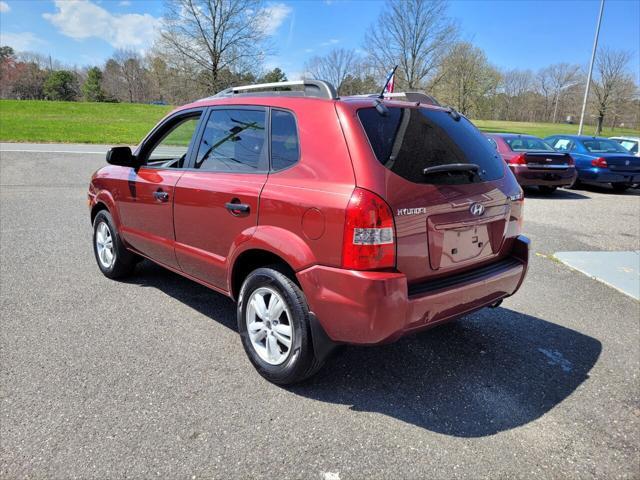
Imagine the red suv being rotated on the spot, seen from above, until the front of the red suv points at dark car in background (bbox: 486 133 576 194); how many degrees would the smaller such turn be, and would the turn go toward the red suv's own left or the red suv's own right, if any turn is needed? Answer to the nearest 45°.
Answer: approximately 90° to the red suv's own right

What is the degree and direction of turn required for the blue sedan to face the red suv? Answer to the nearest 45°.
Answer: approximately 135° to its left

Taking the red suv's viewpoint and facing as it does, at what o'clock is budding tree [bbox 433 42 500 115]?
The budding tree is roughly at 2 o'clock from the red suv.

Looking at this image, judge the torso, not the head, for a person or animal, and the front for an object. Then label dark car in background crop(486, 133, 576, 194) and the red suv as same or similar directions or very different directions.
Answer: same or similar directions

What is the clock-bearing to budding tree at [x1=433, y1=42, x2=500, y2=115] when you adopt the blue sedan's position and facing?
The budding tree is roughly at 1 o'clock from the blue sedan.

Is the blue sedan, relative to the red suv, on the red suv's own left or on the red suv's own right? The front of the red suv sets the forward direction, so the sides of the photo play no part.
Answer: on the red suv's own right

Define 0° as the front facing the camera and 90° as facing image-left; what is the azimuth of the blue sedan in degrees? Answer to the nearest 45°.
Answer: approximately 135°

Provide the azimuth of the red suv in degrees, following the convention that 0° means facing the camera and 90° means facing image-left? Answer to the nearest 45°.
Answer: approximately 135°

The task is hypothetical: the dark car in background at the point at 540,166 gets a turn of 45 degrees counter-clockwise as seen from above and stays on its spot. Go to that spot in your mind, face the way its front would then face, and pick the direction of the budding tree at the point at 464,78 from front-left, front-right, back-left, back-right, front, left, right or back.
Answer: right

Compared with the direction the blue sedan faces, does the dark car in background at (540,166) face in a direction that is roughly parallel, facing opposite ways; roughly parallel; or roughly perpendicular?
roughly parallel

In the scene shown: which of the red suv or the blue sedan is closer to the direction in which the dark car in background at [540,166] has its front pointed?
the blue sedan

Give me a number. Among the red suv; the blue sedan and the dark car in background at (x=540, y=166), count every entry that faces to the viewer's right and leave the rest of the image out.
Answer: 0

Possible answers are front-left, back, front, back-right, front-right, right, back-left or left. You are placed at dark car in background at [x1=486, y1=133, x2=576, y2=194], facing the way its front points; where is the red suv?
back-left

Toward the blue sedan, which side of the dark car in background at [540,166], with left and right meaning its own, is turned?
right

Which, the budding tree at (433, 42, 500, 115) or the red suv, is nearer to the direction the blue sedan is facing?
the budding tree

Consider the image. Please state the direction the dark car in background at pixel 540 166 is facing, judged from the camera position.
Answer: facing away from the viewer and to the left of the viewer

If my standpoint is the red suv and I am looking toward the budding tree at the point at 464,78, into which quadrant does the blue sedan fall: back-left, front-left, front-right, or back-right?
front-right
